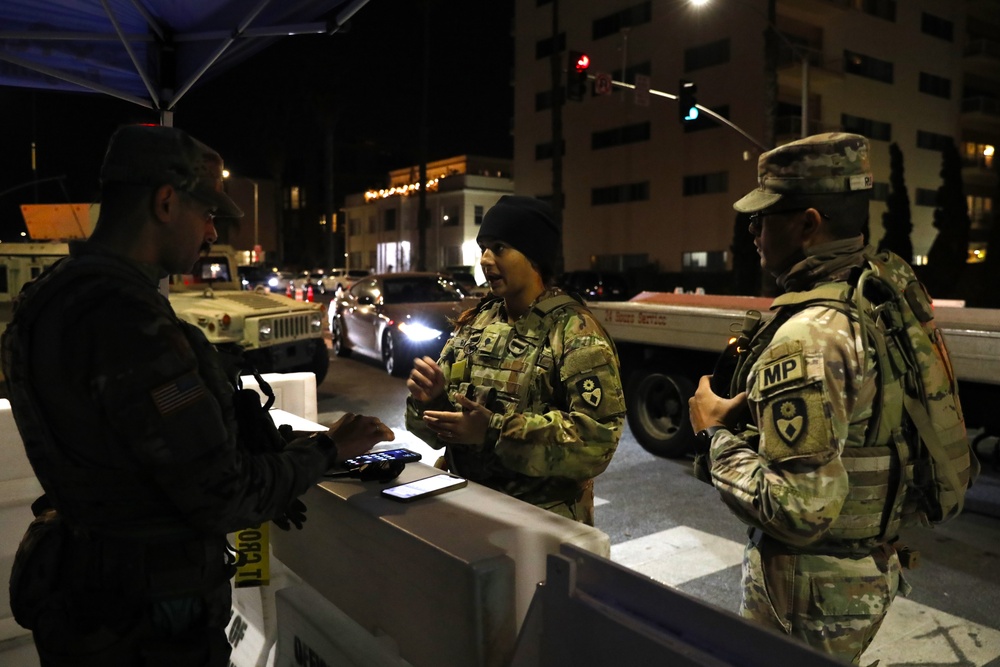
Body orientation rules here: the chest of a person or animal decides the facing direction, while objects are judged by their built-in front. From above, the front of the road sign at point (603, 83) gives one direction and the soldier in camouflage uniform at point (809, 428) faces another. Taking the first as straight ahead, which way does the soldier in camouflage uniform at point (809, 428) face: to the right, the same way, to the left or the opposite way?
to the right

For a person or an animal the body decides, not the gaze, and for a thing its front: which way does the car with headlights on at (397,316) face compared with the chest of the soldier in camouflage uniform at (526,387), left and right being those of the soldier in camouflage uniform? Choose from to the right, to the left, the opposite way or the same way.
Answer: to the left

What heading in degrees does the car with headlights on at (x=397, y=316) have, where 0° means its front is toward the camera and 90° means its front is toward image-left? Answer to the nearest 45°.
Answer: approximately 315°

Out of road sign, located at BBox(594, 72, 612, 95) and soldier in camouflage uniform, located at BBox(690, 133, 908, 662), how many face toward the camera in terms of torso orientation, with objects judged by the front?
1

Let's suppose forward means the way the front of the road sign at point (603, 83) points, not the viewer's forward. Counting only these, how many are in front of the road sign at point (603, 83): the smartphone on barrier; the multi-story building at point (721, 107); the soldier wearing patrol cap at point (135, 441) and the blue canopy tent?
3

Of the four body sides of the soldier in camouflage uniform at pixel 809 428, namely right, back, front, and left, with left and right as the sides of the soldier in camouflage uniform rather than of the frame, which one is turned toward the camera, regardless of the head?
left

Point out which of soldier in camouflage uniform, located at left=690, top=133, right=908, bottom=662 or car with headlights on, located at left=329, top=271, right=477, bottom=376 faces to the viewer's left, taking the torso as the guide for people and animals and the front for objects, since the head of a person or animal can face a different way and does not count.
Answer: the soldier in camouflage uniform

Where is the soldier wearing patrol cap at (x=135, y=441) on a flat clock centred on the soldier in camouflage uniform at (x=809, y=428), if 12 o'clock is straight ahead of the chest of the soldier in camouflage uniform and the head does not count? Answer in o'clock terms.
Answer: The soldier wearing patrol cap is roughly at 11 o'clock from the soldier in camouflage uniform.

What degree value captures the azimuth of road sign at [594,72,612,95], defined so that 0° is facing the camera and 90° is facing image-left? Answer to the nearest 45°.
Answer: approximately 0°

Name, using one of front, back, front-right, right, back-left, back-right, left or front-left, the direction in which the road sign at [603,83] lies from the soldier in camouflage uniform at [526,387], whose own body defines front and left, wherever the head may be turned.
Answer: back-right

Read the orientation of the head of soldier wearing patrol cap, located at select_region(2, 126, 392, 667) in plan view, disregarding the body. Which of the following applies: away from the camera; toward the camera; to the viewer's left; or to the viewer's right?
to the viewer's right

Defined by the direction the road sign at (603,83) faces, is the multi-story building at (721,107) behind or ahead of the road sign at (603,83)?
behind
